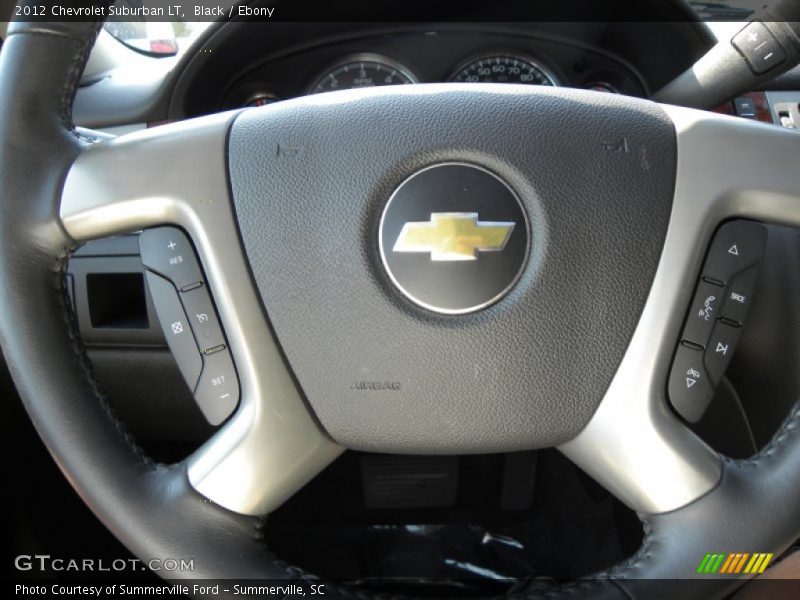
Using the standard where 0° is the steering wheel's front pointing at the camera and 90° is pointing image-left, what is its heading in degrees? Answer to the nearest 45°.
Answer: approximately 0°
